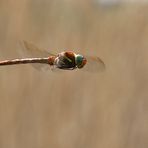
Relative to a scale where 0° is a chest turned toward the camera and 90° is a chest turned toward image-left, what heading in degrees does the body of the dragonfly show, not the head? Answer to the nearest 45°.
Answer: approximately 270°
